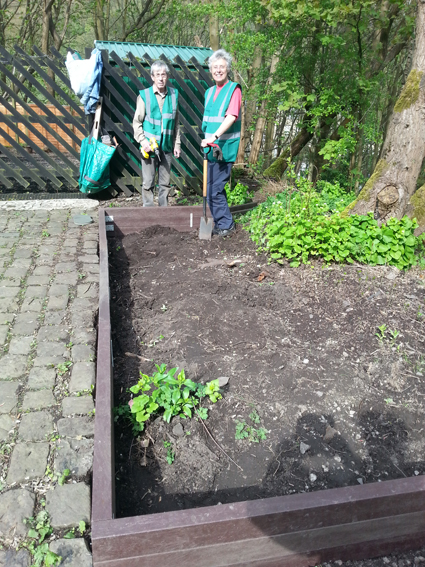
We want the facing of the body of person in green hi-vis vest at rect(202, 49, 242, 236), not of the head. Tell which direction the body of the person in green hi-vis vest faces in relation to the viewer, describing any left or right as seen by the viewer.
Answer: facing the viewer and to the left of the viewer

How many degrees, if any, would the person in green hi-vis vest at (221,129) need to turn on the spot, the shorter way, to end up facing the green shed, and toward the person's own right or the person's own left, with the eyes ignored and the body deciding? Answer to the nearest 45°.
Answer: approximately 90° to the person's own right

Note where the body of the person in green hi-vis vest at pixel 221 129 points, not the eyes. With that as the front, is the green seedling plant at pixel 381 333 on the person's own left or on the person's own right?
on the person's own left

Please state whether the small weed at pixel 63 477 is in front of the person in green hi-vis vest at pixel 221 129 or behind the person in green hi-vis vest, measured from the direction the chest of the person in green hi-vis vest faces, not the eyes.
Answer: in front

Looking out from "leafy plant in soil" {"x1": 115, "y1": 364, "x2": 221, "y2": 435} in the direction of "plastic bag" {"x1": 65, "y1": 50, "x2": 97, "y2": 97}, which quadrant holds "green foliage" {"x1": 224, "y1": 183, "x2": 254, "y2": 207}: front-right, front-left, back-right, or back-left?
front-right

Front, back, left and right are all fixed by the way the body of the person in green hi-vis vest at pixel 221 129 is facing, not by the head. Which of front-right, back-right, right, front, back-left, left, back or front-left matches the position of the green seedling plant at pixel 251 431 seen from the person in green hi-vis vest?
front-left

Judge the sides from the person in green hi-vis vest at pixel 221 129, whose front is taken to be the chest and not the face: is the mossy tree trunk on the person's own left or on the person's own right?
on the person's own left

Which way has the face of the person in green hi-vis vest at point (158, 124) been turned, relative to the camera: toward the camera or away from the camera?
toward the camera

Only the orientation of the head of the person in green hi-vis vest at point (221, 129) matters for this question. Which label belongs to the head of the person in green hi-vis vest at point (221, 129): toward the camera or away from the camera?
toward the camera

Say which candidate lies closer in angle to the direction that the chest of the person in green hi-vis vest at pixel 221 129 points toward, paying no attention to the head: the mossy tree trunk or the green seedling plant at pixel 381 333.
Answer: the green seedling plant

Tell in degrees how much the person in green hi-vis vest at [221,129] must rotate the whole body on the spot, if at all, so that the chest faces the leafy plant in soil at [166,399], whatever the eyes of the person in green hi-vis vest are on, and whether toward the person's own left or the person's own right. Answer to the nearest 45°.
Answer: approximately 45° to the person's own left

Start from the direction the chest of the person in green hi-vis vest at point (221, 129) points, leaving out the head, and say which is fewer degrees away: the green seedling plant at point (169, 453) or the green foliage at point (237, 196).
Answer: the green seedling plant

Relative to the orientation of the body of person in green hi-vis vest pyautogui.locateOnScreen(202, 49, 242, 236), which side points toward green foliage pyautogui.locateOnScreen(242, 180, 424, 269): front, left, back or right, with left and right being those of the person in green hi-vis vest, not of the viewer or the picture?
left

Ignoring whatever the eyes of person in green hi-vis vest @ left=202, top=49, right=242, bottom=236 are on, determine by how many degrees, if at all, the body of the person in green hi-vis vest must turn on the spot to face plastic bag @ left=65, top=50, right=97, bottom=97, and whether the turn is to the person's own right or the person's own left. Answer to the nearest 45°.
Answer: approximately 90° to the person's own right
